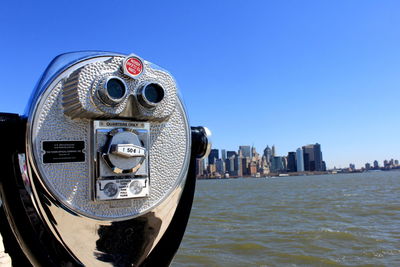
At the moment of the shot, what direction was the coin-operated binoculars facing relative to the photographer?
facing the viewer and to the right of the viewer
